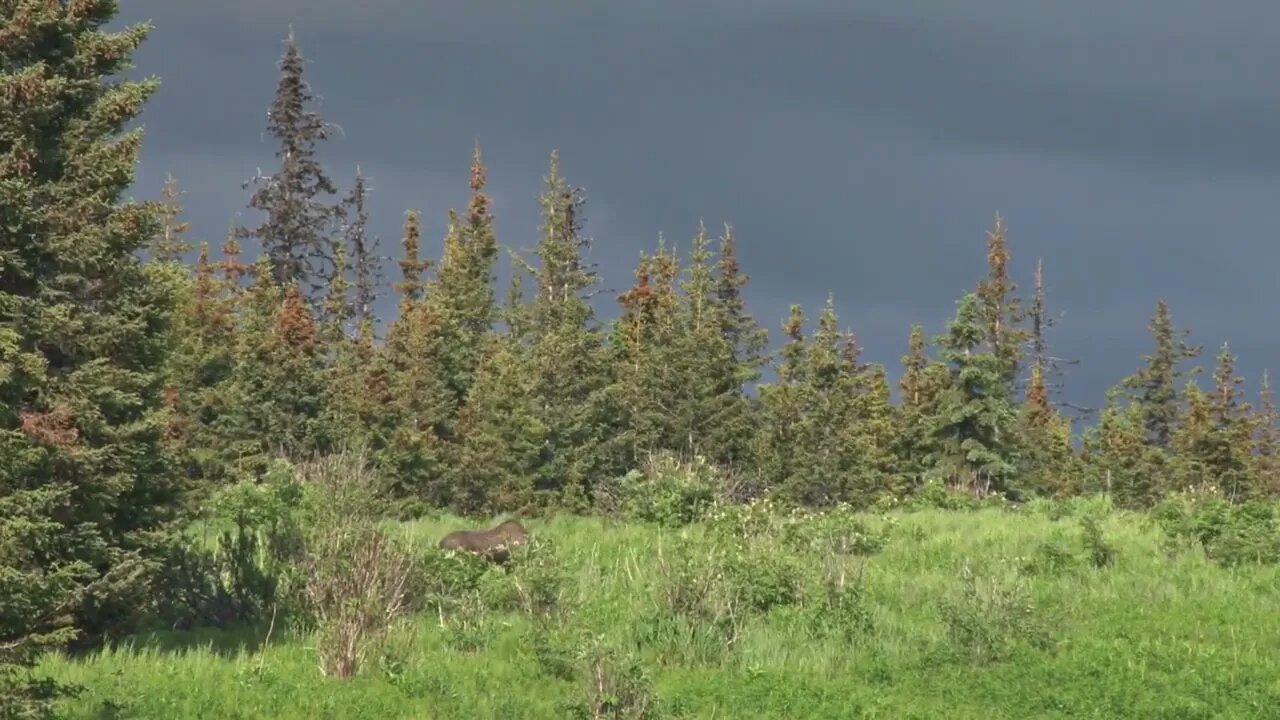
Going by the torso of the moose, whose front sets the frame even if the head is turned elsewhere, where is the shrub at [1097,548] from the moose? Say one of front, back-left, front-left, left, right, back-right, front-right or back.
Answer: front

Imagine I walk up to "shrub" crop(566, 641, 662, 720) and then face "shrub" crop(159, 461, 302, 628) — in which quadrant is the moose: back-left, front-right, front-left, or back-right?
front-right

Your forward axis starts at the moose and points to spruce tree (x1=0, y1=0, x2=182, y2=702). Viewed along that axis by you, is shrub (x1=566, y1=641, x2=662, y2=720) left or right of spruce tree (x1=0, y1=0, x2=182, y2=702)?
left

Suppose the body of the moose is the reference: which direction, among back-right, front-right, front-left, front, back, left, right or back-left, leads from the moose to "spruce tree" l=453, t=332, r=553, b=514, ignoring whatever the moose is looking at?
left

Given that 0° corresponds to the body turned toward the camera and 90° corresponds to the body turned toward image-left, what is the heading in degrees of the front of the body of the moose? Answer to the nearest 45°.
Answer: approximately 270°

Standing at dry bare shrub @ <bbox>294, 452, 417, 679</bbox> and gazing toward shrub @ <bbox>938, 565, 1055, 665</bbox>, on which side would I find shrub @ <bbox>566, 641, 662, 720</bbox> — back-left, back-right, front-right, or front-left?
front-right

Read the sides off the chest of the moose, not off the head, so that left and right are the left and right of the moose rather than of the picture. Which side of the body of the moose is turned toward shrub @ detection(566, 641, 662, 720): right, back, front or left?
right

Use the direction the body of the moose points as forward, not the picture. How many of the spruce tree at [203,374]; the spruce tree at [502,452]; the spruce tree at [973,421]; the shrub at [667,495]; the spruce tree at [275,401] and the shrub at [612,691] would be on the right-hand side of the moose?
1

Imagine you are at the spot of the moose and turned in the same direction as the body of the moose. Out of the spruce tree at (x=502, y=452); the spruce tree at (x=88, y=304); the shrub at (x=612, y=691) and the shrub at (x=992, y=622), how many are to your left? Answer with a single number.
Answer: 1

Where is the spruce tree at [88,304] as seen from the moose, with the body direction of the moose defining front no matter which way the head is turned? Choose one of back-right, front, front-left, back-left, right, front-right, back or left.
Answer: back-right

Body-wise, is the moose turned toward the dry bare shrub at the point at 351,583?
no

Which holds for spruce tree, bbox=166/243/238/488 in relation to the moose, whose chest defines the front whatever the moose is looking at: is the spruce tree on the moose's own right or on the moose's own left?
on the moose's own left

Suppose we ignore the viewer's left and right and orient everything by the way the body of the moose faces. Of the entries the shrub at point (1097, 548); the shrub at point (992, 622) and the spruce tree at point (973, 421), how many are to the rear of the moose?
0
